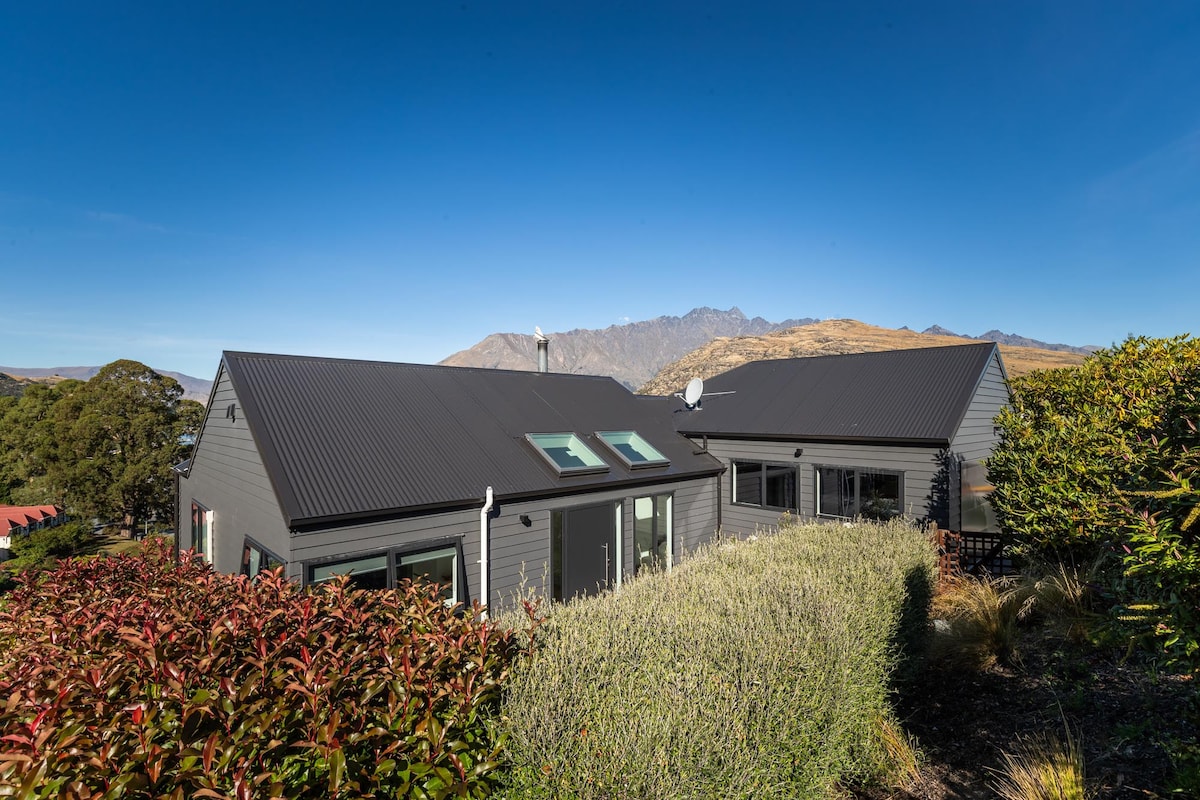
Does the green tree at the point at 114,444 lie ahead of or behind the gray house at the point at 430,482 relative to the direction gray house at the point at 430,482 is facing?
behind

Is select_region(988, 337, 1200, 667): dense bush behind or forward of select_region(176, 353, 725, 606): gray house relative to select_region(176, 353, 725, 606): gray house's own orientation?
forward

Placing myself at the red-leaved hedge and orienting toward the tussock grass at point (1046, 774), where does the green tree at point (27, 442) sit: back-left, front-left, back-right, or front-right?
back-left

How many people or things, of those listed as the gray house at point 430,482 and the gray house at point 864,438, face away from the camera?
0

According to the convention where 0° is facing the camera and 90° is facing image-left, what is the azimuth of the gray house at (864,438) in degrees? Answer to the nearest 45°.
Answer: approximately 45°

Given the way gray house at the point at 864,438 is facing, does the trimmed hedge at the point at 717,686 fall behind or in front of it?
in front

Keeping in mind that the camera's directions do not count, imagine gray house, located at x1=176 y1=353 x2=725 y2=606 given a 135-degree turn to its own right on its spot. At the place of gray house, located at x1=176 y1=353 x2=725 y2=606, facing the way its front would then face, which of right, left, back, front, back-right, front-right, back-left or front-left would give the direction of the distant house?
front-right

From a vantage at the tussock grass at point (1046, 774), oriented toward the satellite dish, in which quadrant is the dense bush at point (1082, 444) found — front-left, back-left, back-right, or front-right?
front-right

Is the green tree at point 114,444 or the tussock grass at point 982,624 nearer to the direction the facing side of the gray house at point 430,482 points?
the tussock grass
